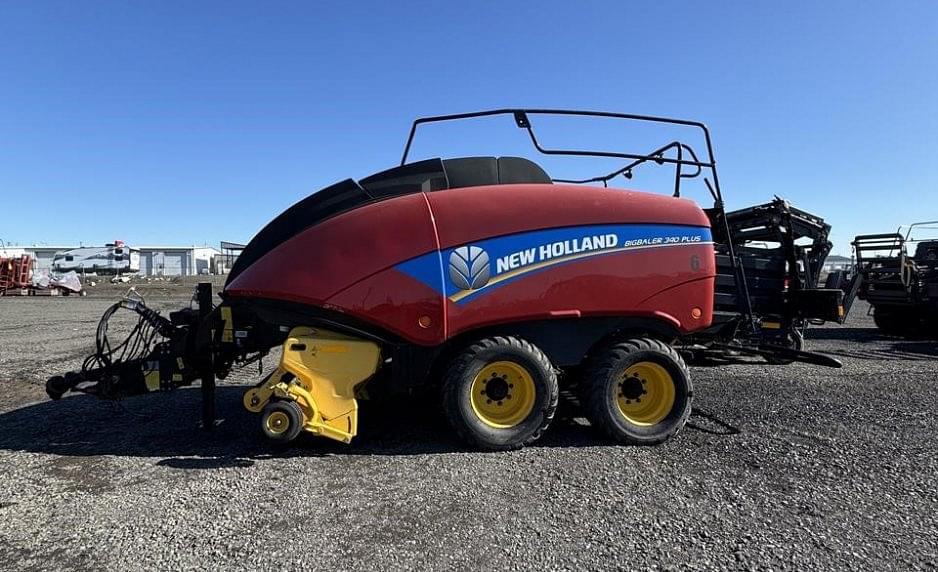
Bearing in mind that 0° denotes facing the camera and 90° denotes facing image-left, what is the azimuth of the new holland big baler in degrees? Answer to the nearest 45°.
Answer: approximately 90°

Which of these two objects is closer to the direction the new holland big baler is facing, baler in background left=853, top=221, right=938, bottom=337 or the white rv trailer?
the white rv trailer

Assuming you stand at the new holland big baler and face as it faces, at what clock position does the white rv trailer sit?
The white rv trailer is roughly at 2 o'clock from the new holland big baler.

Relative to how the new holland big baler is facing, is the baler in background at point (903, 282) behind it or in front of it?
behind
